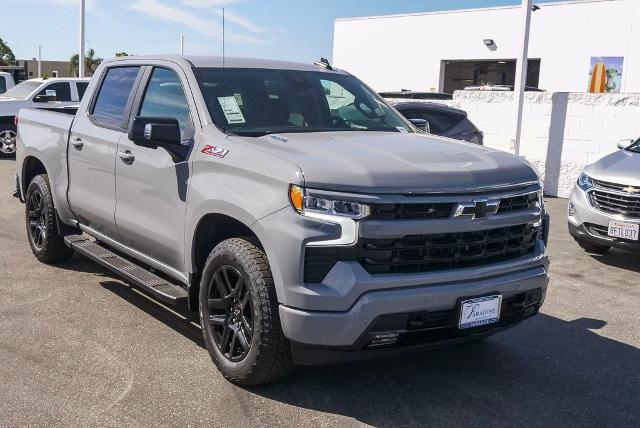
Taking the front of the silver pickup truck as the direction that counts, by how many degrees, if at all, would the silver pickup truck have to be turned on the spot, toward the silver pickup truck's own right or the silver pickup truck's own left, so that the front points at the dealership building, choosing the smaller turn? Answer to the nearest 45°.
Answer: approximately 135° to the silver pickup truck's own left

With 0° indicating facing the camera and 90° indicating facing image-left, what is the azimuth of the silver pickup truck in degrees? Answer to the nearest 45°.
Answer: approximately 315°

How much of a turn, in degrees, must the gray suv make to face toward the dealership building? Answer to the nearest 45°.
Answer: approximately 135° to its right

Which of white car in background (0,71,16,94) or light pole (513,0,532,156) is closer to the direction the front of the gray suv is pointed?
the white car in background

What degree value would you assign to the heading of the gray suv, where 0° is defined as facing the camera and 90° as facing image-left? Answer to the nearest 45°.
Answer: approximately 45°

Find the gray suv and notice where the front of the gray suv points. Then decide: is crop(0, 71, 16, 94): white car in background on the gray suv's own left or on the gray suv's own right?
on the gray suv's own right

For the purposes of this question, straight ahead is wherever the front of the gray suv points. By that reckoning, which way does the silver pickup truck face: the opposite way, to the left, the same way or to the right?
to the left

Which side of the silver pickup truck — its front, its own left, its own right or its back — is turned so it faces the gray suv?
left
